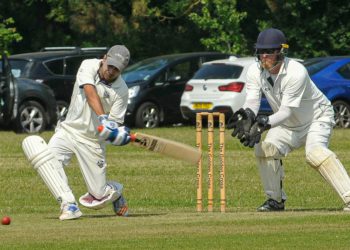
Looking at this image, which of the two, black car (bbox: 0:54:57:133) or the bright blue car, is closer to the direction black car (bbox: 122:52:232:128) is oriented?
the black car

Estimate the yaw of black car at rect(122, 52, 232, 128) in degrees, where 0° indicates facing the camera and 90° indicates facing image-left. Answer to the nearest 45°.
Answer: approximately 45°

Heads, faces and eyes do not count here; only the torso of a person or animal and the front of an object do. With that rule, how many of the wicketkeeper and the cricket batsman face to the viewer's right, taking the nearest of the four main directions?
0

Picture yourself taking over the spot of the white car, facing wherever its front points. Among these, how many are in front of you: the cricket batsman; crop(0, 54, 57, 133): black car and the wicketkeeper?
0

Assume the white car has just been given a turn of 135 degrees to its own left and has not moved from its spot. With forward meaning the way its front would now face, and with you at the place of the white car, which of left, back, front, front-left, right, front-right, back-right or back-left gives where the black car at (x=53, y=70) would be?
front

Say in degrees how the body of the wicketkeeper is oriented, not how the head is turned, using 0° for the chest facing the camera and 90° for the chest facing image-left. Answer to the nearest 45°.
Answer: approximately 45°

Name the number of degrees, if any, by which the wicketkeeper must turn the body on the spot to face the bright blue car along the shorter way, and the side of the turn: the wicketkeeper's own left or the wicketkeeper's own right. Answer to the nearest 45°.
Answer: approximately 135° to the wicketkeeper's own right

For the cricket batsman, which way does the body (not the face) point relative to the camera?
toward the camera
